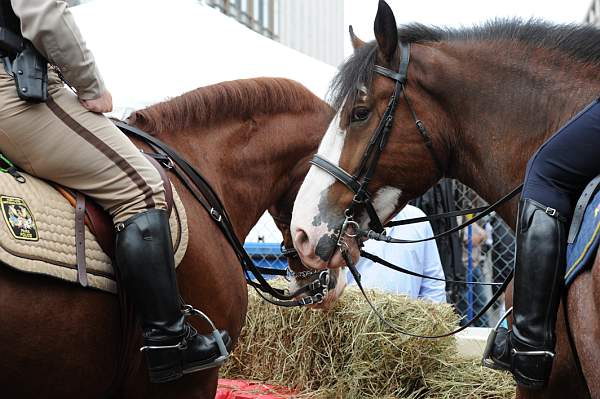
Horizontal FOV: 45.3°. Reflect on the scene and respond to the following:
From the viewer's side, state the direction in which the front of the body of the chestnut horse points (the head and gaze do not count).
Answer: to the viewer's right

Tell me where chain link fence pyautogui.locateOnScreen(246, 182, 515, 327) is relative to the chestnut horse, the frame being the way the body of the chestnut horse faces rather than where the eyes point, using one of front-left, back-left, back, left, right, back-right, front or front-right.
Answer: front-left

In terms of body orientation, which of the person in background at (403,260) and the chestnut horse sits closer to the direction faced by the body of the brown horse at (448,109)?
the chestnut horse

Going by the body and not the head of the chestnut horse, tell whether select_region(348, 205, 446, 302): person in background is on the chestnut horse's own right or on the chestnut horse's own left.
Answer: on the chestnut horse's own left

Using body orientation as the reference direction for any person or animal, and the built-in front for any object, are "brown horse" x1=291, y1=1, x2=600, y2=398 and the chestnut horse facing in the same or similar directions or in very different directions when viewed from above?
very different directions

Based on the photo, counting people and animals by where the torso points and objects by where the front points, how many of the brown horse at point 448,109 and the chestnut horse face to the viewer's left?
1

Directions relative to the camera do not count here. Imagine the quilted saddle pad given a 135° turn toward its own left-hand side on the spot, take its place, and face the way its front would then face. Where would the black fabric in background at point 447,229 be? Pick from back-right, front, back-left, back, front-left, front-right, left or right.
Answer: right

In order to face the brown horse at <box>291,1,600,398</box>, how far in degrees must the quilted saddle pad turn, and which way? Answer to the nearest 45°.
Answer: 0° — it already faces it

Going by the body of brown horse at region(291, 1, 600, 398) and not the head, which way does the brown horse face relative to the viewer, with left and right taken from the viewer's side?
facing to the left of the viewer

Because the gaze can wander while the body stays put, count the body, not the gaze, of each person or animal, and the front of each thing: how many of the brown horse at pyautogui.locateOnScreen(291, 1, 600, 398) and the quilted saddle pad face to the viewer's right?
1

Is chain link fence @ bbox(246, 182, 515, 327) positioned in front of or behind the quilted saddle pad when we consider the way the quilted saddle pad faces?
in front

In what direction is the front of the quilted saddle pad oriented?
to the viewer's right
